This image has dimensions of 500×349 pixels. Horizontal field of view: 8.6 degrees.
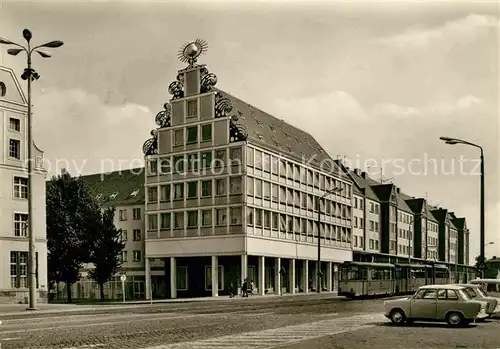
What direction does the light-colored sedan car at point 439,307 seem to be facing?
to the viewer's left
